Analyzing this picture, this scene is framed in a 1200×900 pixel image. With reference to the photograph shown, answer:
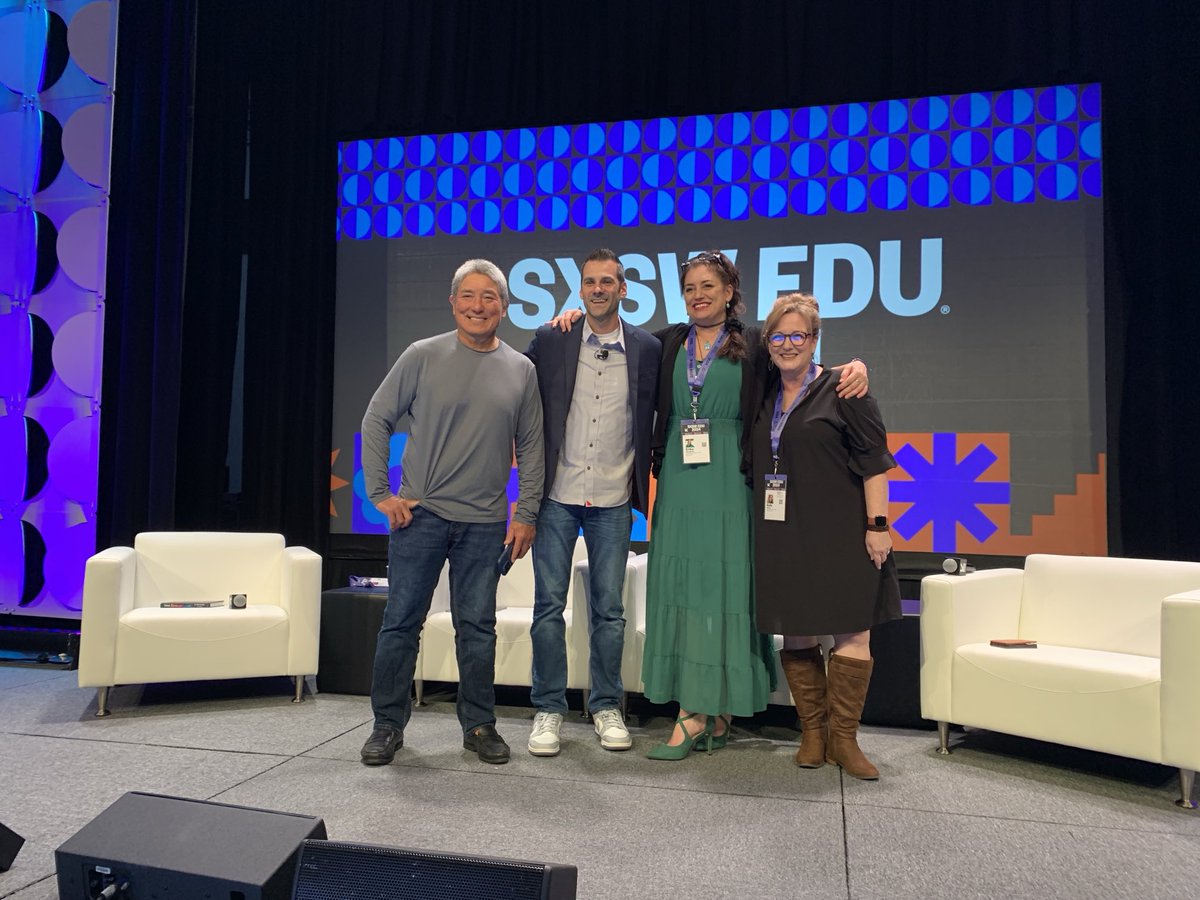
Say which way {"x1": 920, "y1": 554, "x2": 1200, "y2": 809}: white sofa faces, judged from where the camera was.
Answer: facing the viewer and to the left of the viewer

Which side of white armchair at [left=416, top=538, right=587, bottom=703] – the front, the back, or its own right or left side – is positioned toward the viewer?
front

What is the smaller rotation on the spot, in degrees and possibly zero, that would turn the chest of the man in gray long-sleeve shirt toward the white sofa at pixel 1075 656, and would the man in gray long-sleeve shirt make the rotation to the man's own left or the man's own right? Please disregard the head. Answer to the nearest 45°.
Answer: approximately 90° to the man's own left

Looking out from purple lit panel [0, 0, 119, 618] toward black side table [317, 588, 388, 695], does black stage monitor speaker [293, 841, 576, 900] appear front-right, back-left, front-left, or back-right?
front-right

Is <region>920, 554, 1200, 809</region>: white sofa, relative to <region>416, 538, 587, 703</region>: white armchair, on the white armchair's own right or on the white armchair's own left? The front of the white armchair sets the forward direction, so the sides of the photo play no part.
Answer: on the white armchair's own left

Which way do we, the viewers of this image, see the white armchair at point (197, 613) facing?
facing the viewer

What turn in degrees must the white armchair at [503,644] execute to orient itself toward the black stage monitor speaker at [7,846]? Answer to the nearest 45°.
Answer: approximately 45° to its right

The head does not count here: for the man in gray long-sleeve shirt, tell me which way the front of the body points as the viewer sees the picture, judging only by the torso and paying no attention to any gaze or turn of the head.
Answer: toward the camera

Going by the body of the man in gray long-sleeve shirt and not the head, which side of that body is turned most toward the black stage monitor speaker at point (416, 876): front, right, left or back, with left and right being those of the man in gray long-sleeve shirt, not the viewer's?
front

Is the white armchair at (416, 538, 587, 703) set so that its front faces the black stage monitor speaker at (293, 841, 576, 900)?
yes

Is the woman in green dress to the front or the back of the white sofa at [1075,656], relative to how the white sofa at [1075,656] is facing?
to the front

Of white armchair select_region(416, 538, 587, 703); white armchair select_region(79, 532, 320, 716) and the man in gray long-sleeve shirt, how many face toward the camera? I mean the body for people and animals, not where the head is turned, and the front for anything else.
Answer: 3

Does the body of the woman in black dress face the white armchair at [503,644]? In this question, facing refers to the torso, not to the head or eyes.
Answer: no

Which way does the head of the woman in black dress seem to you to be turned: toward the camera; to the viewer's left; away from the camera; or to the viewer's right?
toward the camera

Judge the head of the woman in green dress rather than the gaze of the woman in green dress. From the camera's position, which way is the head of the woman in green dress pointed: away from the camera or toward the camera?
toward the camera

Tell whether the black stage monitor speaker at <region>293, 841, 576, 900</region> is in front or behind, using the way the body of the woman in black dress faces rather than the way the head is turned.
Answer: in front

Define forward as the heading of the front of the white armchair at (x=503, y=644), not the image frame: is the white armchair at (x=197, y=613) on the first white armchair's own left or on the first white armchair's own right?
on the first white armchair's own right

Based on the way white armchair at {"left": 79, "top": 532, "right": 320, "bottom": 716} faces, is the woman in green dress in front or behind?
in front

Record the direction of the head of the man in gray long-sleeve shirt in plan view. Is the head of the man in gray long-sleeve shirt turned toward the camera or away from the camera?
toward the camera

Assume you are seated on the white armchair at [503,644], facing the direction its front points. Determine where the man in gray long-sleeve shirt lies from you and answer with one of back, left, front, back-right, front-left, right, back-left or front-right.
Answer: front
